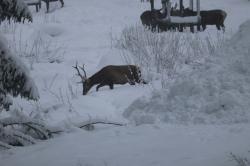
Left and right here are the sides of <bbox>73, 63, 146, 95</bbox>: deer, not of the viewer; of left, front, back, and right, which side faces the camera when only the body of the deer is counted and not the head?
left

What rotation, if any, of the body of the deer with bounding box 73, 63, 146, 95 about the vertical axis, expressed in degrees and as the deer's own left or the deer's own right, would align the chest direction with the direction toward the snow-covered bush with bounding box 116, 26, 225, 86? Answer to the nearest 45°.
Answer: approximately 135° to the deer's own right
